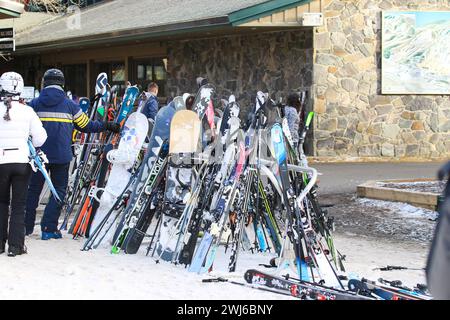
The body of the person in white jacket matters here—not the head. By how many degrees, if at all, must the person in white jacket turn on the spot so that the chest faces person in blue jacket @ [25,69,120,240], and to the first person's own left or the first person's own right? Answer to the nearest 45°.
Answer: approximately 45° to the first person's own right

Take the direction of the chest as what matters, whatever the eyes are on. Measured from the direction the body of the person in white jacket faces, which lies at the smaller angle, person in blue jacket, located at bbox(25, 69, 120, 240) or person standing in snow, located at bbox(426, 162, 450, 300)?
the person in blue jacket

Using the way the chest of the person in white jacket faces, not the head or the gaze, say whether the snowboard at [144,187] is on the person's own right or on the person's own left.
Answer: on the person's own right

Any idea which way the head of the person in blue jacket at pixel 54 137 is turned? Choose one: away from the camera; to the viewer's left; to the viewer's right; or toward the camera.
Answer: away from the camera

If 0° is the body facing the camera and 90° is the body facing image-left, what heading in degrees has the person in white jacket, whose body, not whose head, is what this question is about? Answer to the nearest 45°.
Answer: approximately 180°

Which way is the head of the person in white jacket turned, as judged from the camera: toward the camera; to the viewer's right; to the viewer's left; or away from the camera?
away from the camera

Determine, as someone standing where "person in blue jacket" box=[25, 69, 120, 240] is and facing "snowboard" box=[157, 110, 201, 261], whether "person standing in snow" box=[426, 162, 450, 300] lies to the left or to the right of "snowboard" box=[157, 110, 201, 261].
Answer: right

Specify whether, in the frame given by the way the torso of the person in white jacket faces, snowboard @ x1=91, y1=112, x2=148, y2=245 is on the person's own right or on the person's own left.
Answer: on the person's own right
